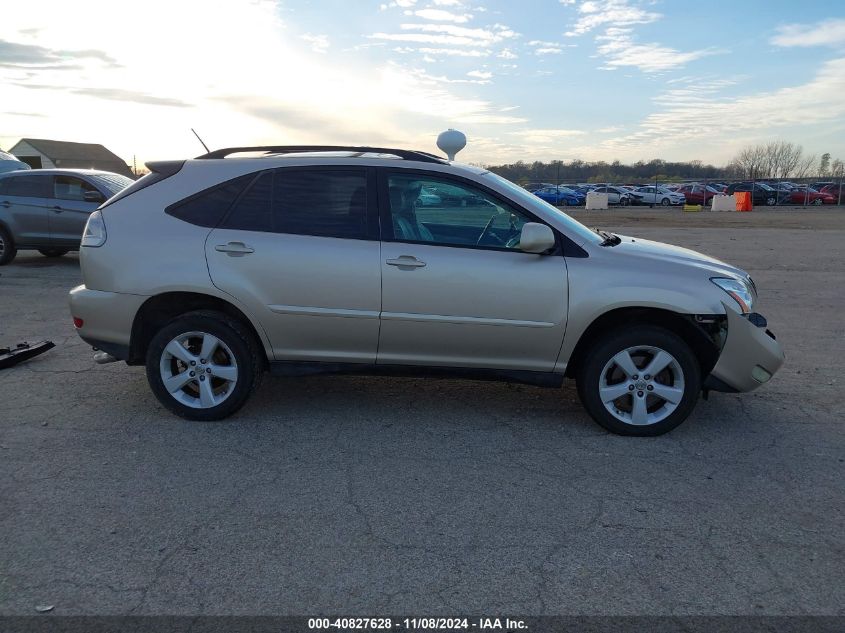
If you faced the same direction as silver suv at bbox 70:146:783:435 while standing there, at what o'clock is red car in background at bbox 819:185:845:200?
The red car in background is roughly at 10 o'clock from the silver suv.

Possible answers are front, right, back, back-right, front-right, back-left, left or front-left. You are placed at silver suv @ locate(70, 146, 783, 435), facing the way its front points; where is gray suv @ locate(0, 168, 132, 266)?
back-left

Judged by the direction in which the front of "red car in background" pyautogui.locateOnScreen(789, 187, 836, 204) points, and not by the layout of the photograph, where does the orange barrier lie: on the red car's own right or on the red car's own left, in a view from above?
on the red car's own right

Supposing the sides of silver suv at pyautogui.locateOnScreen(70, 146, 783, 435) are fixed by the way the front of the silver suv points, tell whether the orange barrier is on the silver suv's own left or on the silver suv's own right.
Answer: on the silver suv's own left

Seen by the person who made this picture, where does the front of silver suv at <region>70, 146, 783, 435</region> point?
facing to the right of the viewer
